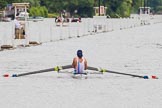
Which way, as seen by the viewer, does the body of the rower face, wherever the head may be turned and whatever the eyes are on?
away from the camera
